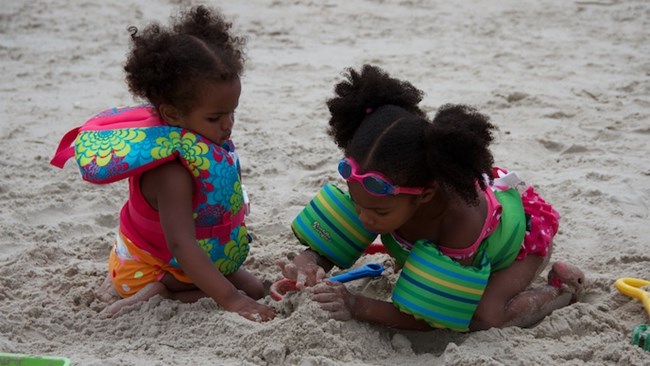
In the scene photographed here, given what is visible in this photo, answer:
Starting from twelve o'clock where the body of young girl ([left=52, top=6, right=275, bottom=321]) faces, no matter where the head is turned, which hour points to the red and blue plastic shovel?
The red and blue plastic shovel is roughly at 12 o'clock from the young girl.

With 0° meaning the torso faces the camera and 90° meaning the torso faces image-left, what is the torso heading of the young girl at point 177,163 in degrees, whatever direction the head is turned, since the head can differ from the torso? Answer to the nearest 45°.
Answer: approximately 270°

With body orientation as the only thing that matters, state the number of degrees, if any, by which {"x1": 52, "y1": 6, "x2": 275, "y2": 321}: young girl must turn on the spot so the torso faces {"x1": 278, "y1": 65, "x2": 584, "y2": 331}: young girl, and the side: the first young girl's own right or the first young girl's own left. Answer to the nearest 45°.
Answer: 0° — they already face them

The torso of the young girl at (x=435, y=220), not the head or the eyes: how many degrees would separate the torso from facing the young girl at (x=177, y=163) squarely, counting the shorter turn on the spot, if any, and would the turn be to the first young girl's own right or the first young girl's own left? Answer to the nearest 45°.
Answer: approximately 45° to the first young girl's own right

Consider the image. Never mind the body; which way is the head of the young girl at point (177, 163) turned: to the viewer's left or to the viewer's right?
to the viewer's right

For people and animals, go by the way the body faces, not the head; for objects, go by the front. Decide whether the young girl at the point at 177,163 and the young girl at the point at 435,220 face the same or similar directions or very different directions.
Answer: very different directions

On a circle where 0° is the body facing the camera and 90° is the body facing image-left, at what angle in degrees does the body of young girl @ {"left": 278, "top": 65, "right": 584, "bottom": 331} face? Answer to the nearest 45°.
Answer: approximately 45°

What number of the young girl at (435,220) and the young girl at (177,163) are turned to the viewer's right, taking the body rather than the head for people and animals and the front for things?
1
